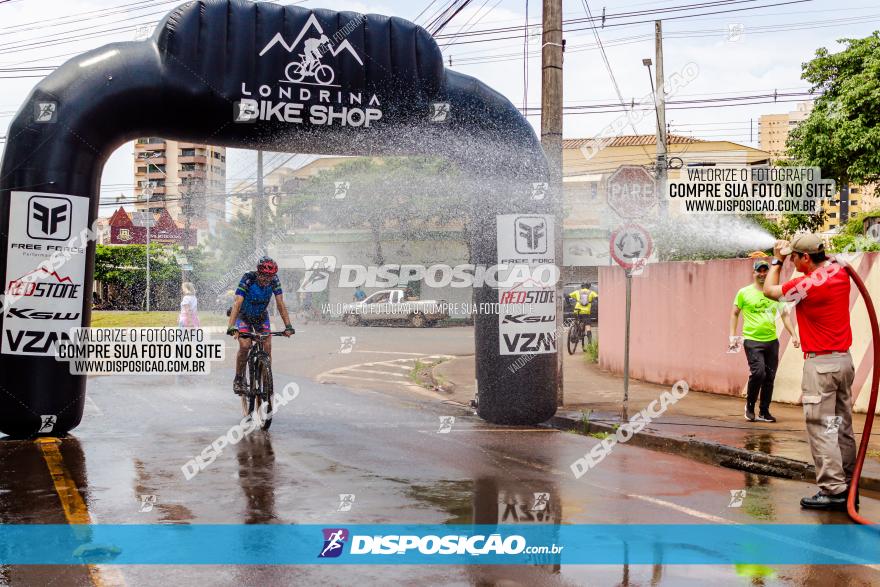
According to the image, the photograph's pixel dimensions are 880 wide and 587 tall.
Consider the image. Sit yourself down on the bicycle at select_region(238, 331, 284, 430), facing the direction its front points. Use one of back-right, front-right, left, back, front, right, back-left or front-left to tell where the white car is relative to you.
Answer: back

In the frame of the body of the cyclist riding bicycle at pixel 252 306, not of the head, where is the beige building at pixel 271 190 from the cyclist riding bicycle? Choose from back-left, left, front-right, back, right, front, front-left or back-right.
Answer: back

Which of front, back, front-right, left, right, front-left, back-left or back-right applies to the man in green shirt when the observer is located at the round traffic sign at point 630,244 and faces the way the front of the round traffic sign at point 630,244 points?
left

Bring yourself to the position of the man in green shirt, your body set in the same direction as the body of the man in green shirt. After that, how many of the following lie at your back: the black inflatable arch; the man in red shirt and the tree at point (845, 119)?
1

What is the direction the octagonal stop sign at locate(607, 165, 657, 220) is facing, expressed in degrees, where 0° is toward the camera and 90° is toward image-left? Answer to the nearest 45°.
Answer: approximately 0°

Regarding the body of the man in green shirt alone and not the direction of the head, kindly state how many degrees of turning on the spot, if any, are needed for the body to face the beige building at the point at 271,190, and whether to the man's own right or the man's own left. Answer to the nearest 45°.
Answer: approximately 135° to the man's own right

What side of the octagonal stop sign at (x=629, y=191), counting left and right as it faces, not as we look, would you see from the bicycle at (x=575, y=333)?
back

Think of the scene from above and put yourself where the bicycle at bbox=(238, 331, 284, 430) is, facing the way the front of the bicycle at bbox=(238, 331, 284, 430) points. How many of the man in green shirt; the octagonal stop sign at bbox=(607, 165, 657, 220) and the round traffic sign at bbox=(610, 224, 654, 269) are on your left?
3

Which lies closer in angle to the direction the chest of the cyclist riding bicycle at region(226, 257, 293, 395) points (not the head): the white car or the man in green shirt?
the man in green shirt

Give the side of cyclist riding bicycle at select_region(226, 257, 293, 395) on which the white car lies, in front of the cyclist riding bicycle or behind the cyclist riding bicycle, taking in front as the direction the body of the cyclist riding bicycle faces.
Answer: behind
